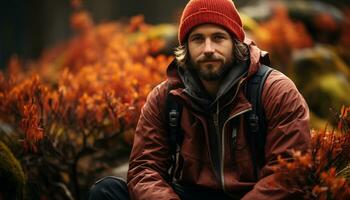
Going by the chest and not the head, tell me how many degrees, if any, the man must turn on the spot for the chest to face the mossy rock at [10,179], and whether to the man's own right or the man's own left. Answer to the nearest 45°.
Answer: approximately 90° to the man's own right

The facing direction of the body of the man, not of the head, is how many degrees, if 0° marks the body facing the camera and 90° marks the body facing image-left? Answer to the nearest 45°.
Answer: approximately 0°
